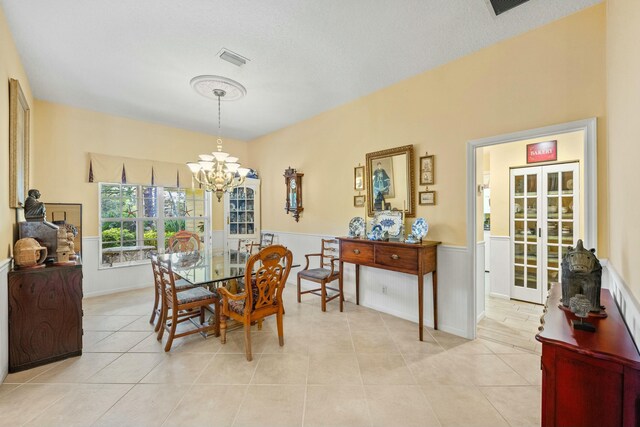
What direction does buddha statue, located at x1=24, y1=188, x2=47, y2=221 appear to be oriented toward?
to the viewer's right

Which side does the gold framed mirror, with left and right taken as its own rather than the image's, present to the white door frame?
left

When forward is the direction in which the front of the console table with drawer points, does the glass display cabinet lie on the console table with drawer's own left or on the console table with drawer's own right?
on the console table with drawer's own right

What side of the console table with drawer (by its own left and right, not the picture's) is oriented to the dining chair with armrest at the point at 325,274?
right

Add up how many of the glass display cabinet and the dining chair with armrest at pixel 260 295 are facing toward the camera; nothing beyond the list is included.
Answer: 1

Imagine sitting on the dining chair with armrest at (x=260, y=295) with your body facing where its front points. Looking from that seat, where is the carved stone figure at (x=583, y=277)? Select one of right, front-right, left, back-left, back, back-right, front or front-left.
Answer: back

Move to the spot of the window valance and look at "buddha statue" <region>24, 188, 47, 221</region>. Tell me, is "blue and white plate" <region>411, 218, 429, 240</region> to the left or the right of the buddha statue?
left

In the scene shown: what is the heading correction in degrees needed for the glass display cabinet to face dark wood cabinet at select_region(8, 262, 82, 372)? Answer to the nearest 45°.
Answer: approximately 45° to its right

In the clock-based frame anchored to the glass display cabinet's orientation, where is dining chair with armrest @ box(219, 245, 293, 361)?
The dining chair with armrest is roughly at 12 o'clock from the glass display cabinet.
